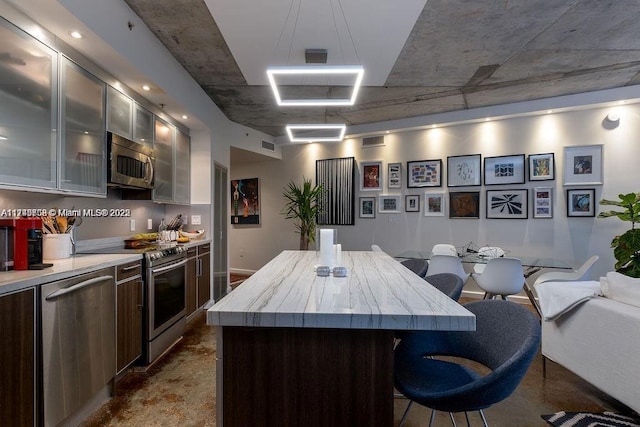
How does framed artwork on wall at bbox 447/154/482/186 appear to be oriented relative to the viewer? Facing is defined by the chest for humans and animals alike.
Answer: toward the camera

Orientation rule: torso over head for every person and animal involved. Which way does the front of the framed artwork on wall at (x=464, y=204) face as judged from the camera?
facing the viewer

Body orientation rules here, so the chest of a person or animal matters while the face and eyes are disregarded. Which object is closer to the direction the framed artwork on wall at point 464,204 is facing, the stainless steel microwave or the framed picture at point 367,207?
the stainless steel microwave

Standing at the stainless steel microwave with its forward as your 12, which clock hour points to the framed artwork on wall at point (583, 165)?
The framed artwork on wall is roughly at 11 o'clock from the stainless steel microwave.

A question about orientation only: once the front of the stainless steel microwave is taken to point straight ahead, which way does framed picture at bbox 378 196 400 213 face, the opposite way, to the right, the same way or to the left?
to the right

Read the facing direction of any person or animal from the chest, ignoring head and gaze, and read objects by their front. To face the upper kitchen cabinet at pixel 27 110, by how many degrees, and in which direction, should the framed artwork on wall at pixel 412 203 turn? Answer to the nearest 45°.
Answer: approximately 45° to its right

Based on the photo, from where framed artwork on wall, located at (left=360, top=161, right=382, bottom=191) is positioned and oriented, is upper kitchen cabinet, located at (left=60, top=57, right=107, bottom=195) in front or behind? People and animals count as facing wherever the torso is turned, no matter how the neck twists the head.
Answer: in front

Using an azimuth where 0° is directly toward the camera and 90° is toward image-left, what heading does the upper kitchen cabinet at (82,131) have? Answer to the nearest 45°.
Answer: approximately 315°

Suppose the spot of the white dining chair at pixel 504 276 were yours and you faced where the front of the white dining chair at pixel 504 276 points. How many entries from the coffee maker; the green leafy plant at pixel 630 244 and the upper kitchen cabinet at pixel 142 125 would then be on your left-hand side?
2

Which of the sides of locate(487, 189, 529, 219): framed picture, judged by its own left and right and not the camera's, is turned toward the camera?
front

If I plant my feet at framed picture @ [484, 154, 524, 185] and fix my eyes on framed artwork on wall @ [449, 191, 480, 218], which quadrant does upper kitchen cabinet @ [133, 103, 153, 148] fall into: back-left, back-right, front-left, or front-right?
front-left

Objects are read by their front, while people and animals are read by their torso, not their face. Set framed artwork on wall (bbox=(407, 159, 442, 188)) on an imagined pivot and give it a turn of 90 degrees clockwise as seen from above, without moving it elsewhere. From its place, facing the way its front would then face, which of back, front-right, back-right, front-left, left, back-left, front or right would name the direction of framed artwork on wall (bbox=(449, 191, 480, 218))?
back

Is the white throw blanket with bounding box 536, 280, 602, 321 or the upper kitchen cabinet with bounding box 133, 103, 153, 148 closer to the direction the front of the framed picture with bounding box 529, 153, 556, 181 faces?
the white throw blanket

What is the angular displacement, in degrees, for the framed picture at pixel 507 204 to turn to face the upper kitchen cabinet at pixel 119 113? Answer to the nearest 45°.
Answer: approximately 45° to its right

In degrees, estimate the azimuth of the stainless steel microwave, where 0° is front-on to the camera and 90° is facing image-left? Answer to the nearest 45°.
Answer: approximately 315°

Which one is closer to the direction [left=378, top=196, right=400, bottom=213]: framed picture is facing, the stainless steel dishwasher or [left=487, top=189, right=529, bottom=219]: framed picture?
the stainless steel dishwasher

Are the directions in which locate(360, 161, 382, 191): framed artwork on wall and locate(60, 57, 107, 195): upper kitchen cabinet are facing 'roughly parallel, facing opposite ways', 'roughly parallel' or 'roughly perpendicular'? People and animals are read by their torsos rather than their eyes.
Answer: roughly perpendicular

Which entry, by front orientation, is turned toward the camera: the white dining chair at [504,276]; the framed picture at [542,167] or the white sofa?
the framed picture
